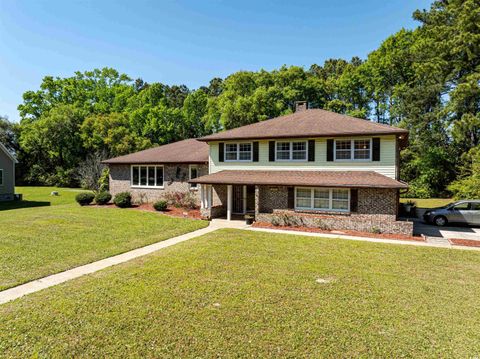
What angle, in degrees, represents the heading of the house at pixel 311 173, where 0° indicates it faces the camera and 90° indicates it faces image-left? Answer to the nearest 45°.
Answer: approximately 0°

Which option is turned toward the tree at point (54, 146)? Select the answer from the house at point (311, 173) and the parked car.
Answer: the parked car

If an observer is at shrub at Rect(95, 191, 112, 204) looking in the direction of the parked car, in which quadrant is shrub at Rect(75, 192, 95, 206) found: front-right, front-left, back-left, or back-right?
back-right

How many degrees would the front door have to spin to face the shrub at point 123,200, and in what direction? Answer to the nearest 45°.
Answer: approximately 90° to its right

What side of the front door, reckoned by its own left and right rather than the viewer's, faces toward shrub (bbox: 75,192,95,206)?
right

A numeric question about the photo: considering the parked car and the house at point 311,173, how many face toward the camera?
1

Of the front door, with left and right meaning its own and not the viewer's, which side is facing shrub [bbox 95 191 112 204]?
right

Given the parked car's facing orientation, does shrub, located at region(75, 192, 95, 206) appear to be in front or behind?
in front

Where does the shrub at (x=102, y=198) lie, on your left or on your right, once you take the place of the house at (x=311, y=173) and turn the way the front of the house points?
on your right

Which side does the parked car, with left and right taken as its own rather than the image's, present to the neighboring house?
front

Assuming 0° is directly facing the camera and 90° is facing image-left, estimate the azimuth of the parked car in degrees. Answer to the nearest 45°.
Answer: approximately 90°

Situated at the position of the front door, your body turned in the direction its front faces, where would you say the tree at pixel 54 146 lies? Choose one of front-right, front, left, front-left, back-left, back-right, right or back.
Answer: back-right

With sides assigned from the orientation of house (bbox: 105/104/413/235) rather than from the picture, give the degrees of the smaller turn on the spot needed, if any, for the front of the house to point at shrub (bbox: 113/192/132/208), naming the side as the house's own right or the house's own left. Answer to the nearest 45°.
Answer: approximately 90° to the house's own right

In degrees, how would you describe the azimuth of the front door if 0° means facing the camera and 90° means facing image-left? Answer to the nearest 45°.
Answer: approximately 0°

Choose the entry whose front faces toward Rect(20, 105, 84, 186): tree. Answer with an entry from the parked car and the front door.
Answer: the parked car

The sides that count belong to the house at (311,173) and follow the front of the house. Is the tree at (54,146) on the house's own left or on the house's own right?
on the house's own right
